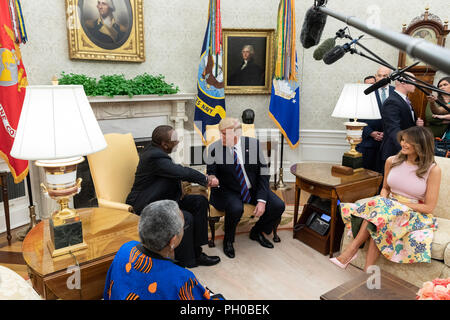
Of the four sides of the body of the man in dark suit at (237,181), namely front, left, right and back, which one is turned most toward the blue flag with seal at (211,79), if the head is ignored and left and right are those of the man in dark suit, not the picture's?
back

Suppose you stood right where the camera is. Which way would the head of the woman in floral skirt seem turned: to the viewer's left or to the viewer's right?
to the viewer's left

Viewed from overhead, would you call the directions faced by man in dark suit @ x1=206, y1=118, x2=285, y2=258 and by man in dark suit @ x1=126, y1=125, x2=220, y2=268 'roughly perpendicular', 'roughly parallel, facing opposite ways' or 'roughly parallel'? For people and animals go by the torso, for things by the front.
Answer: roughly perpendicular

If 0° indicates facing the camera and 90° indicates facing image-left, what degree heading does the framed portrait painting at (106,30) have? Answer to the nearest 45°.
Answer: approximately 0°

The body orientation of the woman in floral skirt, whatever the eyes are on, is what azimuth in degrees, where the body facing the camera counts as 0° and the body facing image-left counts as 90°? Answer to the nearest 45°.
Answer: approximately 45°

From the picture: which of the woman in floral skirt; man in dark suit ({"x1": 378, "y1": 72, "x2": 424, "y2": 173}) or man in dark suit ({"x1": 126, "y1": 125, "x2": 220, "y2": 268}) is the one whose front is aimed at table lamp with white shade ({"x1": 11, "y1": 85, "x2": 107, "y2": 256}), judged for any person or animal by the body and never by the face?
the woman in floral skirt

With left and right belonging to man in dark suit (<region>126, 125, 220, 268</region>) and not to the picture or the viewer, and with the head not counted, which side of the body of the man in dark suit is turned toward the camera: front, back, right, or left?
right
